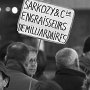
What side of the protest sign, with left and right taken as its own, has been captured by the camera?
front
